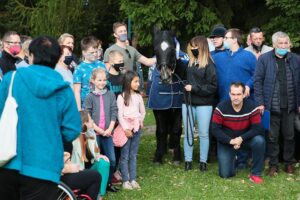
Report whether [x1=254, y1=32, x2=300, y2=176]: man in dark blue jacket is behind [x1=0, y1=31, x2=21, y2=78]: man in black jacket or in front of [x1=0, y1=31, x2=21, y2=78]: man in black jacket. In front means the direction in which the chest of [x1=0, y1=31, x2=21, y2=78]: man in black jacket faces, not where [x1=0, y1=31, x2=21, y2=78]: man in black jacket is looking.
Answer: in front

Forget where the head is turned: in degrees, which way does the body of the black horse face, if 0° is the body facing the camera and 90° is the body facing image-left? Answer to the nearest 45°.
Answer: approximately 0°

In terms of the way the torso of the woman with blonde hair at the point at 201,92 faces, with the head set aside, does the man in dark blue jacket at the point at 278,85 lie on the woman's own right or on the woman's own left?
on the woman's own left

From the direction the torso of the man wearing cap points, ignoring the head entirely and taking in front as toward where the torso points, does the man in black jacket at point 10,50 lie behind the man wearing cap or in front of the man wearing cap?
in front

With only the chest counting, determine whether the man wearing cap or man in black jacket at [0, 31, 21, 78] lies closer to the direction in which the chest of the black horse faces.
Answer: the man in black jacket

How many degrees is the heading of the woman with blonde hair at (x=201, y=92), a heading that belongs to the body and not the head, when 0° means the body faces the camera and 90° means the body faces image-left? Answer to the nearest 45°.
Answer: approximately 45°

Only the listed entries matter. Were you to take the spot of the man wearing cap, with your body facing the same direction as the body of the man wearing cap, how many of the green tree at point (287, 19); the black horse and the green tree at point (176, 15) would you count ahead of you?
1

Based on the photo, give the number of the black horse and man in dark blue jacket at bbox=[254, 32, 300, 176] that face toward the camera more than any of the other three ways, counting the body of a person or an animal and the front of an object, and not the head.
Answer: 2
